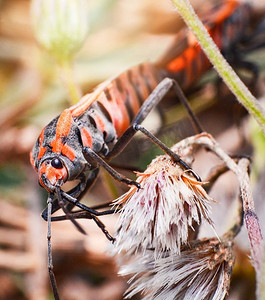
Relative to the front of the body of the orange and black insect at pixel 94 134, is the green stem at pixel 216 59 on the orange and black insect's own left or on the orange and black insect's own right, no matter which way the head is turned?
on the orange and black insect's own left

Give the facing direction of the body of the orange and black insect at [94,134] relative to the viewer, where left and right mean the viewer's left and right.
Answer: facing the viewer and to the left of the viewer
